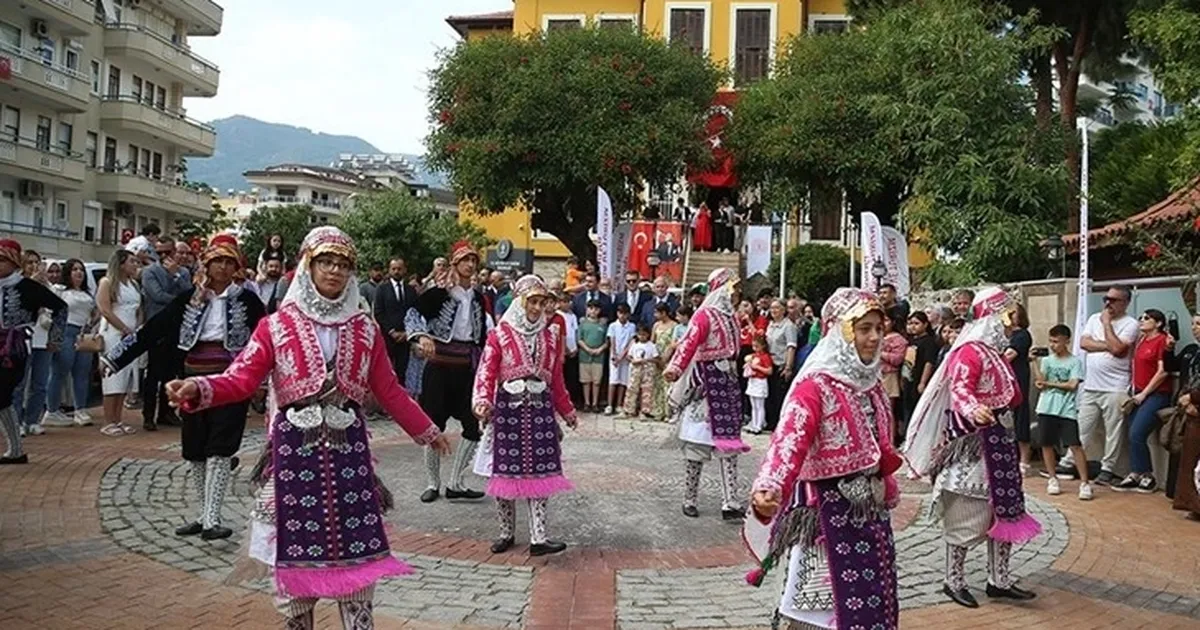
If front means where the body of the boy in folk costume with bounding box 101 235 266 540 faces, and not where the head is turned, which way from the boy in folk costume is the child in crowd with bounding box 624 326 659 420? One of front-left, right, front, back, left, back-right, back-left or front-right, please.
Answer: back-left

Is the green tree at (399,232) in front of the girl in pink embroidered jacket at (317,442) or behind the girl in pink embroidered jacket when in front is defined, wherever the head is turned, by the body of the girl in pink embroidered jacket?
behind

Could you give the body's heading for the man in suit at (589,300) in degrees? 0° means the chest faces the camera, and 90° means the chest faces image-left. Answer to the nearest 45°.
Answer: approximately 0°

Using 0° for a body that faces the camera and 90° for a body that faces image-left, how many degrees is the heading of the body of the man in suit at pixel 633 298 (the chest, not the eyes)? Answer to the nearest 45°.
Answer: approximately 0°

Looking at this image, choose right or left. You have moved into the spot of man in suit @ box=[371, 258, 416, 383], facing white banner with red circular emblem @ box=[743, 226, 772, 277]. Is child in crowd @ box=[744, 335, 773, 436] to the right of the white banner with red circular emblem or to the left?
right
